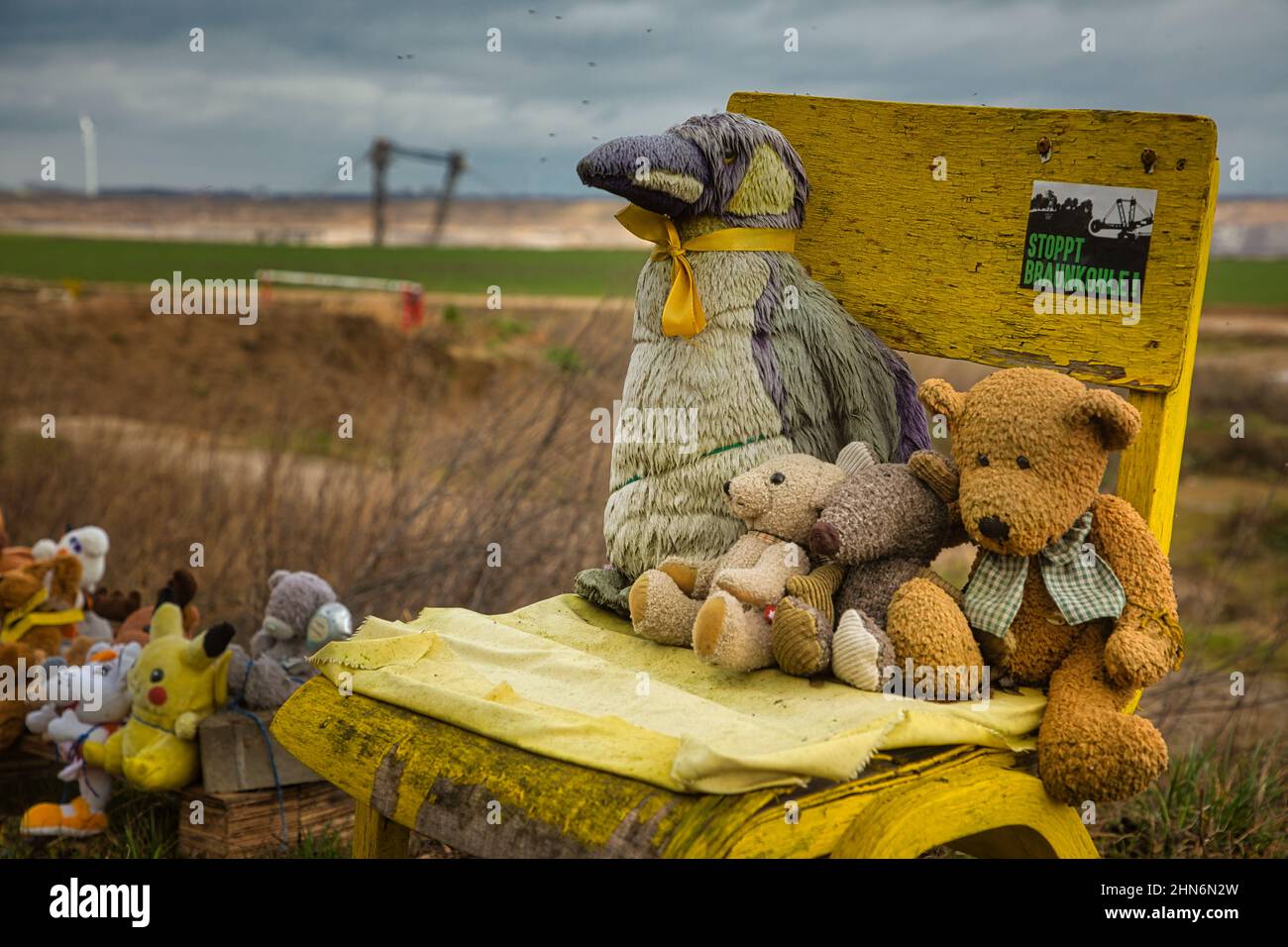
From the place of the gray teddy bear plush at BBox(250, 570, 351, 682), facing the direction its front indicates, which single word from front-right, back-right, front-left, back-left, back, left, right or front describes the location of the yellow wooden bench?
left

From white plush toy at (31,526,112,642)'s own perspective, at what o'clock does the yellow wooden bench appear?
The yellow wooden bench is roughly at 8 o'clock from the white plush toy.

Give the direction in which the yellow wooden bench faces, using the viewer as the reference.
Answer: facing the viewer and to the left of the viewer

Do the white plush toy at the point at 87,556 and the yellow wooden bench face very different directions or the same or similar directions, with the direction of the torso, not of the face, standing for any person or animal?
same or similar directions

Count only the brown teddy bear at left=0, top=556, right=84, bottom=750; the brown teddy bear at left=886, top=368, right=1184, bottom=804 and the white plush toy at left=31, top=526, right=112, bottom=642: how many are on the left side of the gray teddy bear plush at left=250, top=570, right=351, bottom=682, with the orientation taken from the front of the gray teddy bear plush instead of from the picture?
1

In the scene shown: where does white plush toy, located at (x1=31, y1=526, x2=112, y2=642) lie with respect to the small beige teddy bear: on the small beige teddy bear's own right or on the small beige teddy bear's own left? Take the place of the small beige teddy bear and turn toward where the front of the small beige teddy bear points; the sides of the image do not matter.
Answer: on the small beige teddy bear's own right

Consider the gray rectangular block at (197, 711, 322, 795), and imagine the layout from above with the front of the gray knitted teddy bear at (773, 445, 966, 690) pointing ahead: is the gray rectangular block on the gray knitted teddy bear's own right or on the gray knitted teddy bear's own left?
on the gray knitted teddy bear's own right

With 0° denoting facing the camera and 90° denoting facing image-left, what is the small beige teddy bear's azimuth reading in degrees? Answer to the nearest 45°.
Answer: approximately 45°

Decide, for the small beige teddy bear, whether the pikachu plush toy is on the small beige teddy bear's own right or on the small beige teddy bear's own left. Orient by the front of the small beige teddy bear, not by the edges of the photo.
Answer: on the small beige teddy bear's own right

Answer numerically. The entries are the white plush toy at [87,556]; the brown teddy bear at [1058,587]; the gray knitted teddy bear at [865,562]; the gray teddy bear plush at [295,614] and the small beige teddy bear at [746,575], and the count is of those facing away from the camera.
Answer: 0
